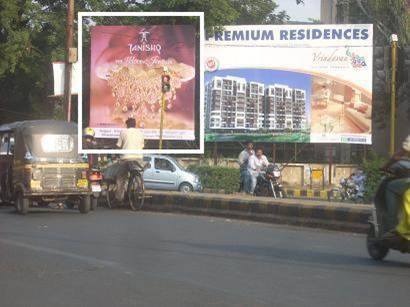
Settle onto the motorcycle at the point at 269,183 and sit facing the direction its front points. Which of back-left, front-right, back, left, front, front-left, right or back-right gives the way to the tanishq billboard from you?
back

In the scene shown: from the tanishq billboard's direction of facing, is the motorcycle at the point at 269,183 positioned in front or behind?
in front

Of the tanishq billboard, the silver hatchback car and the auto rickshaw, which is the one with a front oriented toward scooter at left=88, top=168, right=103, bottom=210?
the tanishq billboard

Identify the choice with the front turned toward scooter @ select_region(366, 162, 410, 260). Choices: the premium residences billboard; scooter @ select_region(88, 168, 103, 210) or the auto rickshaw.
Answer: the premium residences billboard

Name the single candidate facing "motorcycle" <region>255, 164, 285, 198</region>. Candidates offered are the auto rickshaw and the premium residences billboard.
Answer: the premium residences billboard

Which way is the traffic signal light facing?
toward the camera

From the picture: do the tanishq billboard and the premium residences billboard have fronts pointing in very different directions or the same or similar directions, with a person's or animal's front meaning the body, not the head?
same or similar directions

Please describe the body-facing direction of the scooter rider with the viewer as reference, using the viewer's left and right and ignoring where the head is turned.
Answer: facing to the left of the viewer

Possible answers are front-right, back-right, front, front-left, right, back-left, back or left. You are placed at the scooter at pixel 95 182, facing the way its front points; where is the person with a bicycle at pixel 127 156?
right

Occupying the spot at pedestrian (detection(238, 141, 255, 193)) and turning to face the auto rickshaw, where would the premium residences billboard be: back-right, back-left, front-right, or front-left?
back-right

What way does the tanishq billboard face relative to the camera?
toward the camera
